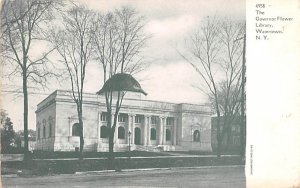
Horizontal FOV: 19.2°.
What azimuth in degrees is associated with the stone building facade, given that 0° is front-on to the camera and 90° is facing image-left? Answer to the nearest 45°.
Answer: approximately 315°

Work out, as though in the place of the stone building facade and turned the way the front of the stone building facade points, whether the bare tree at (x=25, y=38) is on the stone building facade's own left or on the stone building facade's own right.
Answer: on the stone building facade's own right
